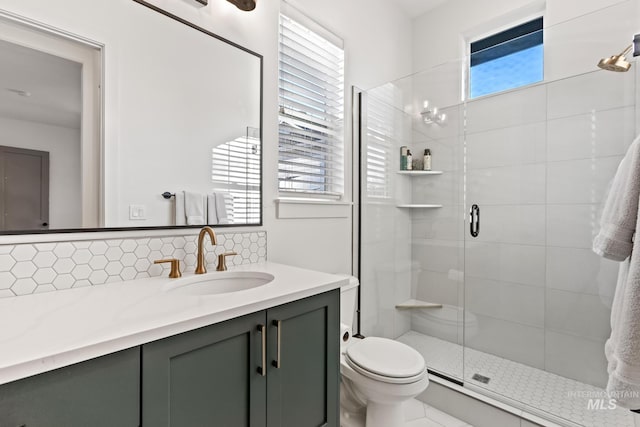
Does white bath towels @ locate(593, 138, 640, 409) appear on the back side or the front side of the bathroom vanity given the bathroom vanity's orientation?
on the front side

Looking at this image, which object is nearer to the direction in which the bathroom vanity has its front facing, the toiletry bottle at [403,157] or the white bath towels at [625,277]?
the white bath towels

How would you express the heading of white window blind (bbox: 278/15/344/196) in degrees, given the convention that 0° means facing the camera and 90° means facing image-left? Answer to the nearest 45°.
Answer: approximately 315°

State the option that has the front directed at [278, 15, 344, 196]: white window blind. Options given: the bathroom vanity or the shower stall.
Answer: the shower stall

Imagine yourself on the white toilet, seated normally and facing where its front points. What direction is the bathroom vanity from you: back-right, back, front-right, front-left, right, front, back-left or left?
right

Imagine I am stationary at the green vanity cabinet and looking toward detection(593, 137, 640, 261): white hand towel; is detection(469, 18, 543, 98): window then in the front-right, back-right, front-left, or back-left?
front-left

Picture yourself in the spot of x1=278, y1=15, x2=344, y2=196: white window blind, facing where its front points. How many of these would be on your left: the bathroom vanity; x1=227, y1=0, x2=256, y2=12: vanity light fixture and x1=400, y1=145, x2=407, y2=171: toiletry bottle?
1

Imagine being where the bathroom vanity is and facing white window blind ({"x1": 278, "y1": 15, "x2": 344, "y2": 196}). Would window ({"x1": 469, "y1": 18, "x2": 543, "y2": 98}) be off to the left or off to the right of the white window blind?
right

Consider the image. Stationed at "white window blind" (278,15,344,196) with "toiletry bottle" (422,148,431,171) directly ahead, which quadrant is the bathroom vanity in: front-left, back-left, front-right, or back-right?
back-right

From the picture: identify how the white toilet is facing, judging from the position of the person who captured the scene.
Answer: facing the viewer and to the right of the viewer

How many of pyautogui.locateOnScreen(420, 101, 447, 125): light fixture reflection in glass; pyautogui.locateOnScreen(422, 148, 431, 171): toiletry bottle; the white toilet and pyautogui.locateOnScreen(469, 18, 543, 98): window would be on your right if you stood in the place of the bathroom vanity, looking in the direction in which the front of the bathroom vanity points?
0

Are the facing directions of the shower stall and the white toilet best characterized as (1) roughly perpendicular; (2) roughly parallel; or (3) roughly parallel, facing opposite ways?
roughly perpendicular

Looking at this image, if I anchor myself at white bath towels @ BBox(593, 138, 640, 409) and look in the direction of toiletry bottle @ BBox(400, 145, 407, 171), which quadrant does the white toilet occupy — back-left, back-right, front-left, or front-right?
front-left

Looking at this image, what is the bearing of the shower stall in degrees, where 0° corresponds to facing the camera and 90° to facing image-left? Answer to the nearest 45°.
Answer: approximately 45°

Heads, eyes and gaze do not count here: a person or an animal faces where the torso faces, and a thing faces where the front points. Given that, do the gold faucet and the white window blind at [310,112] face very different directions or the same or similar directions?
same or similar directions
